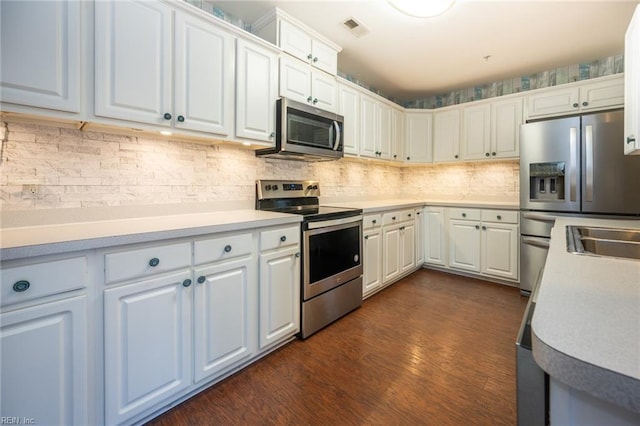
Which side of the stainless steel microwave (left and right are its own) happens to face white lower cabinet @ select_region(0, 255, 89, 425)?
right

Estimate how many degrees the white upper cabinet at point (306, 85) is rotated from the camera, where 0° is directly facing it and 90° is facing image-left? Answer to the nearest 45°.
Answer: approximately 315°

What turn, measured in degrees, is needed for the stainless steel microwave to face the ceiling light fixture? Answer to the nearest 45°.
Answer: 0° — it already faces it

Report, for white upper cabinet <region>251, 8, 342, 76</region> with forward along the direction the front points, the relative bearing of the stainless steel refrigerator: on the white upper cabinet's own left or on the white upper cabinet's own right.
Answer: on the white upper cabinet's own left

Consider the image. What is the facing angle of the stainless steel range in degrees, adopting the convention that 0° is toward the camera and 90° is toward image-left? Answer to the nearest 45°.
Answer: approximately 315°

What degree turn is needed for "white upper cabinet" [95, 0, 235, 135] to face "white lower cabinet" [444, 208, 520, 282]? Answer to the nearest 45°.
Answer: approximately 45° to its left
